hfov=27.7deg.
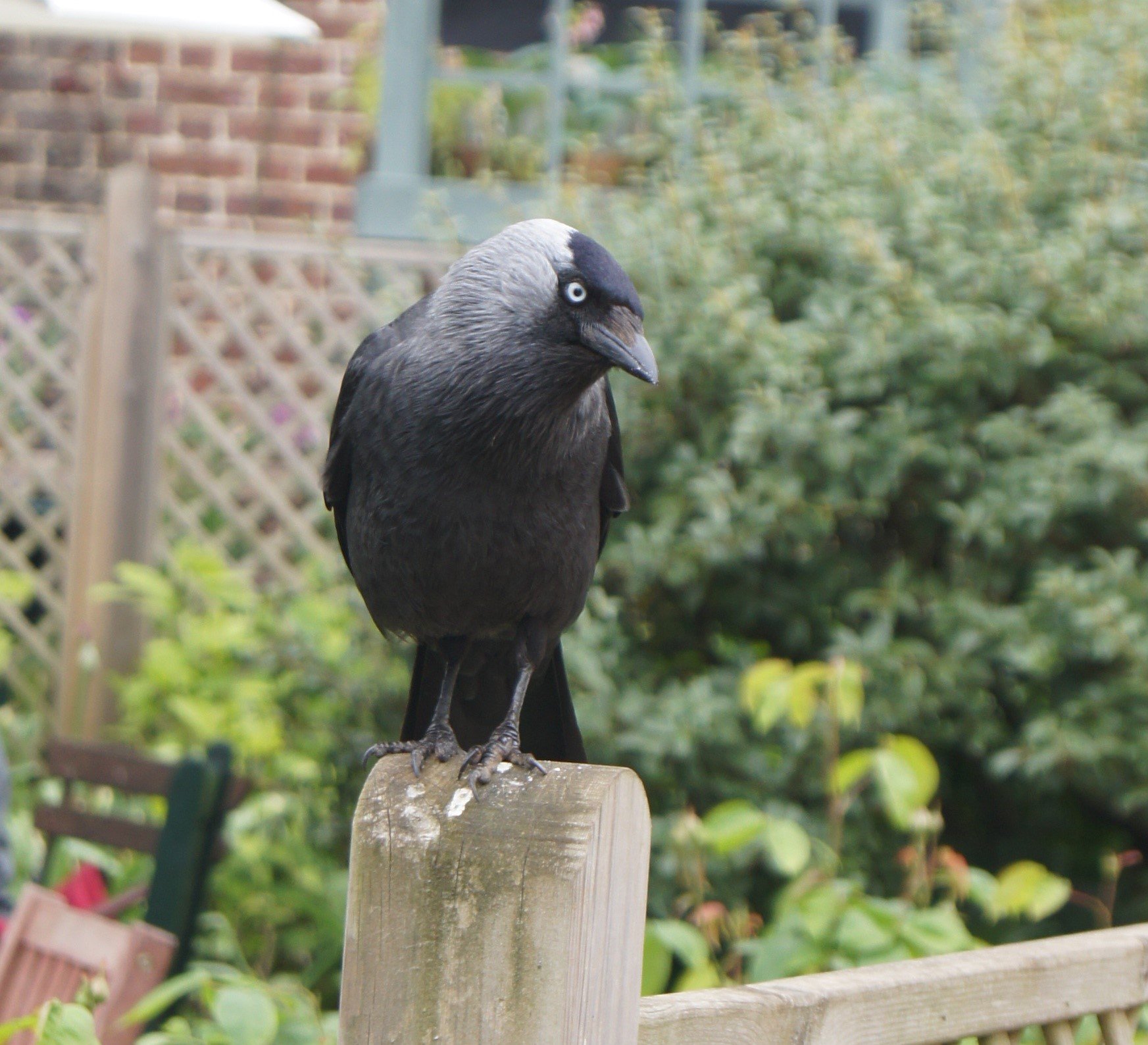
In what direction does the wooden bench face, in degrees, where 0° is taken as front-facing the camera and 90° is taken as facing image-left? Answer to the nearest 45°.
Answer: approximately 45°

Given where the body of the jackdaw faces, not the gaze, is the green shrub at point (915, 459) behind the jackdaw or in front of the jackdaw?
behind

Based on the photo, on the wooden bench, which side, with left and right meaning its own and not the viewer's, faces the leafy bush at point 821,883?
left

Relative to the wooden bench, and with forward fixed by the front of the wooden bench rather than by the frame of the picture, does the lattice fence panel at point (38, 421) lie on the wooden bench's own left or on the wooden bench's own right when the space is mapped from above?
on the wooden bench's own right

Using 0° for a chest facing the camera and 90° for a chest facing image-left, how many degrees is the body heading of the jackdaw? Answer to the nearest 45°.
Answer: approximately 0°

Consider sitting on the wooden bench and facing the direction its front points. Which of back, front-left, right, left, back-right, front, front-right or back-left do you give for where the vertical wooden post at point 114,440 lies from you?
back-right
